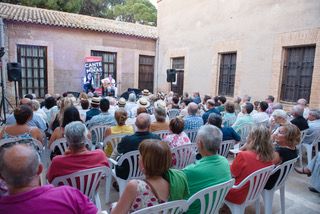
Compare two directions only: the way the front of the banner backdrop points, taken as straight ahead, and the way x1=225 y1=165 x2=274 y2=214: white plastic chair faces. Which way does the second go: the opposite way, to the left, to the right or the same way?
the opposite way

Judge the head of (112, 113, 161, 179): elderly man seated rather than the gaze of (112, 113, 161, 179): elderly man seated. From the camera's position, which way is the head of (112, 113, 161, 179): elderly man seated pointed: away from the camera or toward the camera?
away from the camera

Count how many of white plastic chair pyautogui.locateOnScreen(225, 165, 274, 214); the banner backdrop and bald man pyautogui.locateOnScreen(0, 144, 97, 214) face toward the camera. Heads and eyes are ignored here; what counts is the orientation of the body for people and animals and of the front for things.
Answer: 1

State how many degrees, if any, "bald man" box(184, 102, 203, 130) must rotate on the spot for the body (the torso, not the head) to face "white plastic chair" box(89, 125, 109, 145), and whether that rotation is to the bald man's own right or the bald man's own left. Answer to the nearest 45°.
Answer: approximately 90° to the bald man's own left

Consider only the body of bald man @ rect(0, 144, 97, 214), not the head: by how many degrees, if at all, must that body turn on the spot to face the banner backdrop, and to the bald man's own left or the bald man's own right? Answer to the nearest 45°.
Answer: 0° — they already face it

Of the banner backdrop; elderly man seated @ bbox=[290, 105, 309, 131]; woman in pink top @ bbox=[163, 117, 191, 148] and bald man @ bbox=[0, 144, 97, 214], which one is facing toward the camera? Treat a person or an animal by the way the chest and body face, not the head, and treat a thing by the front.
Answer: the banner backdrop

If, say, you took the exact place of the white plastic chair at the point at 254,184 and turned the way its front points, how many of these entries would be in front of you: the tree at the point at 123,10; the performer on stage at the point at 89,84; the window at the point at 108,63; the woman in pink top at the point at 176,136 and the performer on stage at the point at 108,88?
5

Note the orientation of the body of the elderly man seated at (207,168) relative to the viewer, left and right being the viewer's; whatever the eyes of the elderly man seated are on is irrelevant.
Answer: facing away from the viewer and to the left of the viewer

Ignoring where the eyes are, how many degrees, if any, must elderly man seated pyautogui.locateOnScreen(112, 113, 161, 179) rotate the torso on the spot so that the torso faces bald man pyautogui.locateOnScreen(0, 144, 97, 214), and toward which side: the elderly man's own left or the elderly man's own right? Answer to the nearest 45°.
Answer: approximately 180°

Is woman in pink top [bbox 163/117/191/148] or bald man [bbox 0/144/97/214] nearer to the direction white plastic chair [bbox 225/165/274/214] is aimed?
the woman in pink top

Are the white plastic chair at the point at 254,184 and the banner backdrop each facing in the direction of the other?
yes

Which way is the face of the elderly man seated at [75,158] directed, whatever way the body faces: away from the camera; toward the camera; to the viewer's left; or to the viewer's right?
away from the camera

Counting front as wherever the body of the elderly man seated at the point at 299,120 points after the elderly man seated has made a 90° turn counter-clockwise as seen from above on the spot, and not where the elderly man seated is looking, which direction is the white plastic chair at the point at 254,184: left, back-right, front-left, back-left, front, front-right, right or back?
front-left

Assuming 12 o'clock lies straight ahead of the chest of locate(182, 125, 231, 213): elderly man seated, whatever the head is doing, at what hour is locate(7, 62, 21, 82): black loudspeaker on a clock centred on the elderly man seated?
The black loudspeaker is roughly at 12 o'clock from the elderly man seated.

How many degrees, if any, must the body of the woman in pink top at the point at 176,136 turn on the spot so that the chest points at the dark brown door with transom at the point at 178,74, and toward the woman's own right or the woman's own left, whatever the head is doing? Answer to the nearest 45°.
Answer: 0° — they already face it

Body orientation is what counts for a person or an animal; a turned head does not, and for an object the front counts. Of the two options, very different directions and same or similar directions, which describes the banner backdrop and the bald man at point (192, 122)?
very different directions

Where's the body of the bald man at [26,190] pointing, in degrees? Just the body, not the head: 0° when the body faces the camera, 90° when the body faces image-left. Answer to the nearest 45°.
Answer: approximately 180°

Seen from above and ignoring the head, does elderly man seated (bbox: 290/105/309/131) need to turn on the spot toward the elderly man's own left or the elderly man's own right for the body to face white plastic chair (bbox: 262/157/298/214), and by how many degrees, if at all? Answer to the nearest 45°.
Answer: approximately 135° to the elderly man's own left
